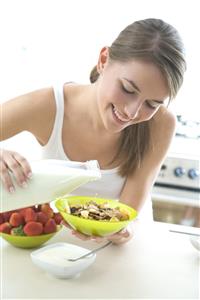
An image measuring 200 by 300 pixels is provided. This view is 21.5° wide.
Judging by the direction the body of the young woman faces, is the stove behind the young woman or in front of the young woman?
behind

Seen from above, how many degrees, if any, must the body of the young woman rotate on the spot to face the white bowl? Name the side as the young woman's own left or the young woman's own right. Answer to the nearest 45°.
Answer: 0° — they already face it

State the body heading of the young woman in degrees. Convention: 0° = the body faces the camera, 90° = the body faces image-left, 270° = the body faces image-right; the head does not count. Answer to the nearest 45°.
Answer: approximately 0°
